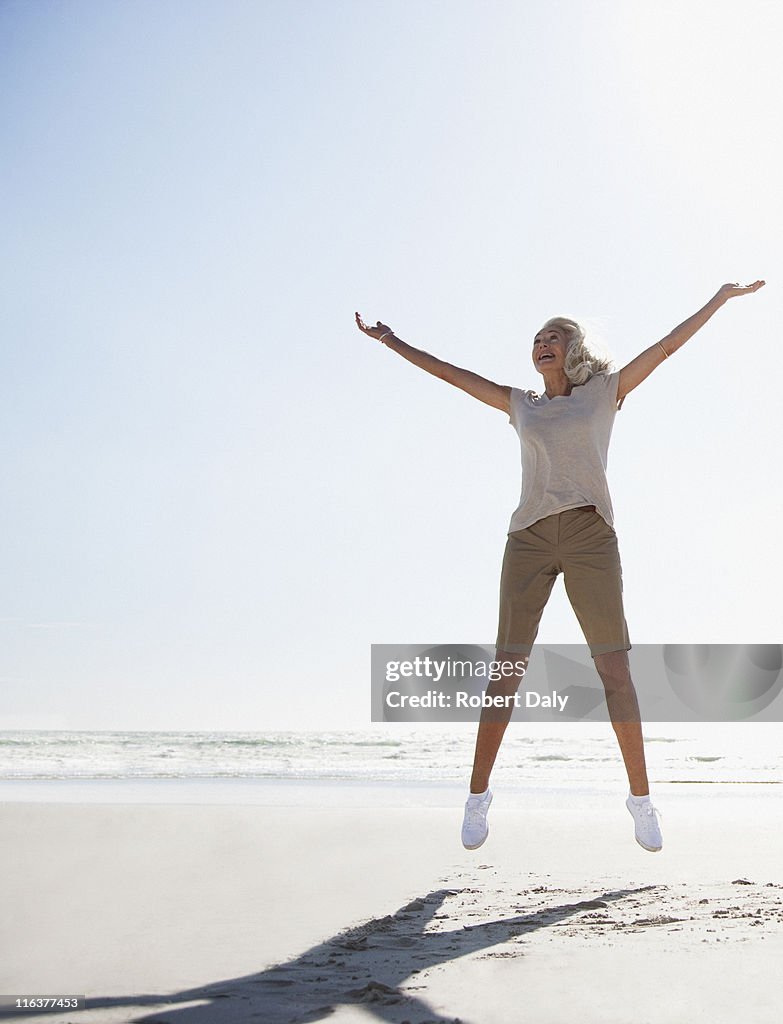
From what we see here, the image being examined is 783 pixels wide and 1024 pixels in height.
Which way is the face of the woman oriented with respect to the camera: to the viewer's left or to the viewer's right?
to the viewer's left

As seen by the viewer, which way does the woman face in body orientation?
toward the camera
